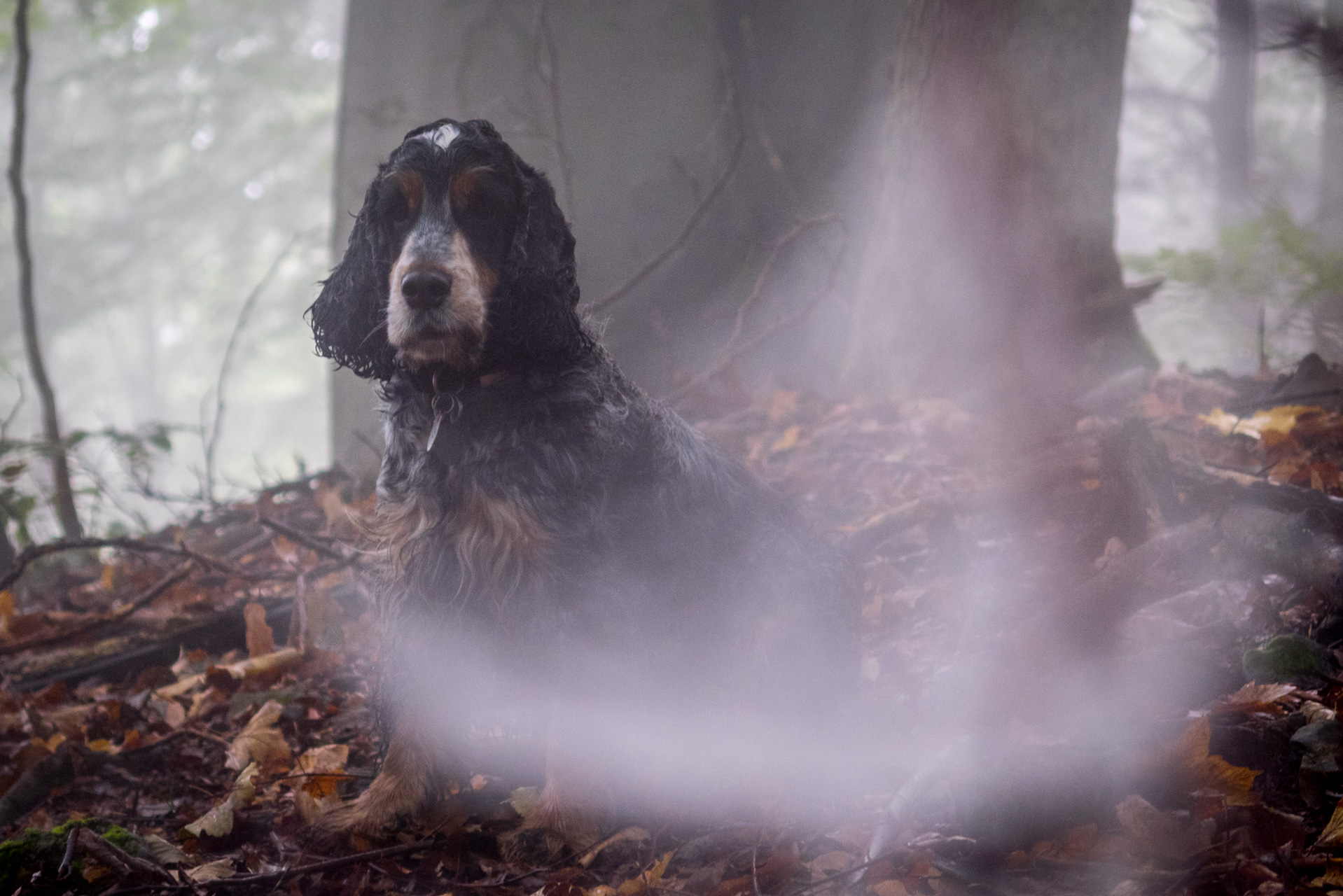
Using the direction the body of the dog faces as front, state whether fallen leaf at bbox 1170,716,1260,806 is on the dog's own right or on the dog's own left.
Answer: on the dog's own left

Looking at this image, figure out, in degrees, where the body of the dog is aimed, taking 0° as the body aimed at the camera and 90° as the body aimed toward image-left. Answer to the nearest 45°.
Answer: approximately 45°

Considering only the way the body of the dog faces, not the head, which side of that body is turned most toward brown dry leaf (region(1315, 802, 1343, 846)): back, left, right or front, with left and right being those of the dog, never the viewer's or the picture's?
left

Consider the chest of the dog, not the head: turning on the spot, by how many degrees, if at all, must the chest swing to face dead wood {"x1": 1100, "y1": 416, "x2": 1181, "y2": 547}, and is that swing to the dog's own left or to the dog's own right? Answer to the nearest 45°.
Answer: approximately 135° to the dog's own left

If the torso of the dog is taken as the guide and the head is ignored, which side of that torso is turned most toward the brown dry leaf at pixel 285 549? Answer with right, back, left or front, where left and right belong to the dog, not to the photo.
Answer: right

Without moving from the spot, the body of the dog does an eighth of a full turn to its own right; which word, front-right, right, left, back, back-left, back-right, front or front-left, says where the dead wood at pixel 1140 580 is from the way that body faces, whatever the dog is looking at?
back

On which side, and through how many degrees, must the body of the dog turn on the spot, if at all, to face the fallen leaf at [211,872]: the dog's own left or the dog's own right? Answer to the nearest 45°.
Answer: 0° — it already faces it

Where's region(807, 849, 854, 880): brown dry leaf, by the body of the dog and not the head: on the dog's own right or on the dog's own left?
on the dog's own left

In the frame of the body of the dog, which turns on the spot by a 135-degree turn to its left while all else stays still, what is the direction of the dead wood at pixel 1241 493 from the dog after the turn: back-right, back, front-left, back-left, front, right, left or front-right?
front

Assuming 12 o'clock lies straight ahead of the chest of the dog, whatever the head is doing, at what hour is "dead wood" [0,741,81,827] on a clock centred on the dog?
The dead wood is roughly at 2 o'clock from the dog.

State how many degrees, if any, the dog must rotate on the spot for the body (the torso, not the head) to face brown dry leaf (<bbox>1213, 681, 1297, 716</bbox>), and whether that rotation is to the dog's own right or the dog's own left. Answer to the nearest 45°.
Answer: approximately 135° to the dog's own left
